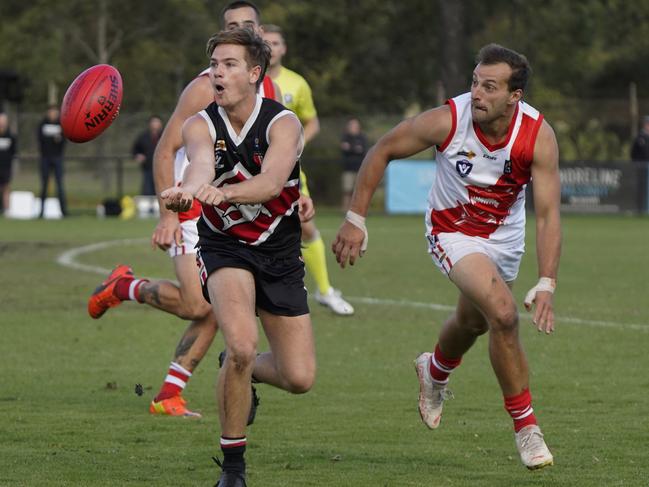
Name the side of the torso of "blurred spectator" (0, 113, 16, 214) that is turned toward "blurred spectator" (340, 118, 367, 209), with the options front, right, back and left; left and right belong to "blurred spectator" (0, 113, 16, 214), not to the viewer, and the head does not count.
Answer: left

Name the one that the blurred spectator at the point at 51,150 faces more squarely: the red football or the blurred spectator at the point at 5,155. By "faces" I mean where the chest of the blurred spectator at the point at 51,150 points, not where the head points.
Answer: the red football

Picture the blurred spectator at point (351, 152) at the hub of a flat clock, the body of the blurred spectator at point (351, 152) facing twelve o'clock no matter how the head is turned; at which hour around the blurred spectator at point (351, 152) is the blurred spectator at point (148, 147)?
the blurred spectator at point (148, 147) is roughly at 2 o'clock from the blurred spectator at point (351, 152).

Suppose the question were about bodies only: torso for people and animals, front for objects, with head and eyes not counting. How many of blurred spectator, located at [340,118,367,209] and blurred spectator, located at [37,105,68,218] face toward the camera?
2

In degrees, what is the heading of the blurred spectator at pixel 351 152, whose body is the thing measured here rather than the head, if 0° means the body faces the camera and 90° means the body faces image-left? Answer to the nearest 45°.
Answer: approximately 0°

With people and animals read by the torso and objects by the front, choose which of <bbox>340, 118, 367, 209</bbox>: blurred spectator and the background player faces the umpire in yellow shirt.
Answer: the blurred spectator

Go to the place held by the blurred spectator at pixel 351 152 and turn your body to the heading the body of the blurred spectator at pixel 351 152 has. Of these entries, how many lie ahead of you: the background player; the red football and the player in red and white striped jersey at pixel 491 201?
3

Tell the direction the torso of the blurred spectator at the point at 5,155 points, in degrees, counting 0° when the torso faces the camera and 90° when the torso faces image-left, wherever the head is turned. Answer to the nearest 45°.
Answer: approximately 0°

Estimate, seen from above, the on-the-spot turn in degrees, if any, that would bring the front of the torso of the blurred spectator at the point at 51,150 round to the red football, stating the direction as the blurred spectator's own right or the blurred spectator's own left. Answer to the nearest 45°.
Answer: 0° — they already face it
